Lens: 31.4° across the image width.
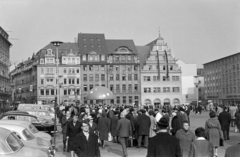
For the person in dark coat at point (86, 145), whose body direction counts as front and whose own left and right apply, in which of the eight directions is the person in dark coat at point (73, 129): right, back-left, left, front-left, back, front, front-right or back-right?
back

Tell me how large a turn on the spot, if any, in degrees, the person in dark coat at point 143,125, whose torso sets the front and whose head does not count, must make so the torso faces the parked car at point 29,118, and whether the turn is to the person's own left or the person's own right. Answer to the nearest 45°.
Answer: approximately 45° to the person's own left

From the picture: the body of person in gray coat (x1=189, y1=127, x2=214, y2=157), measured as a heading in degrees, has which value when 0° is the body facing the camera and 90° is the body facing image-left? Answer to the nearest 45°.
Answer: approximately 180°

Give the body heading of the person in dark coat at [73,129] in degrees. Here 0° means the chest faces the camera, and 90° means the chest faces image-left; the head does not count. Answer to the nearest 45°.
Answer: approximately 0°

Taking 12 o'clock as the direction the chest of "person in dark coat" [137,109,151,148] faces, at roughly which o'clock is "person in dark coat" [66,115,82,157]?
"person in dark coat" [66,115,82,157] is roughly at 7 o'clock from "person in dark coat" [137,109,151,148].

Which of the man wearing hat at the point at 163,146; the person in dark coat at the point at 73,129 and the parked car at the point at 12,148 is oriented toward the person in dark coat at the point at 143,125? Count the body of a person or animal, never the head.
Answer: the man wearing hat

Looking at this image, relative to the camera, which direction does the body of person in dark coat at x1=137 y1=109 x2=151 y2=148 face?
away from the camera

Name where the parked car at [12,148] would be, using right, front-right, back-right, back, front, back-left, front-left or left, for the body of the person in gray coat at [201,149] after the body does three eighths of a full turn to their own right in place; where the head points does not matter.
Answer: back-right
